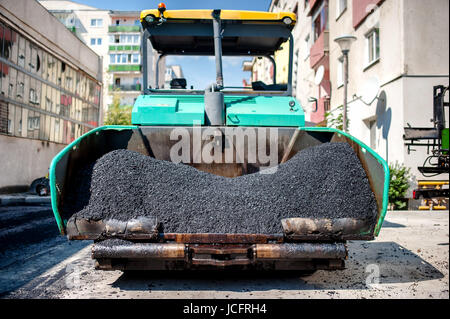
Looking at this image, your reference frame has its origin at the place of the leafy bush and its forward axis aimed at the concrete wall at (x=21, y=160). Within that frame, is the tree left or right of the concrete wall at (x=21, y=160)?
right

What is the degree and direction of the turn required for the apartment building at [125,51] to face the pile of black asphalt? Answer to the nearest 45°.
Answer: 0° — it already faces it

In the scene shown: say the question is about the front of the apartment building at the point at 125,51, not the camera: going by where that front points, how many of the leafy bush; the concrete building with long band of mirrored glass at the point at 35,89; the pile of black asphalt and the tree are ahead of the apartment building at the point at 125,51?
4

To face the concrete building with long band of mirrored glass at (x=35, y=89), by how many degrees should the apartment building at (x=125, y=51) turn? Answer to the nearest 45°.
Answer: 0° — it already faces it

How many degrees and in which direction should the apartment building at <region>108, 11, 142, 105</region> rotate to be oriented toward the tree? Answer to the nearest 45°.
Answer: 0° — it already faces it

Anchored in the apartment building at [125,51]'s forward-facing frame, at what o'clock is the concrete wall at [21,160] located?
The concrete wall is roughly at 12 o'clock from the apartment building.

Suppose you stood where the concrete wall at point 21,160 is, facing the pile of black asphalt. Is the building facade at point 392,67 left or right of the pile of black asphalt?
left

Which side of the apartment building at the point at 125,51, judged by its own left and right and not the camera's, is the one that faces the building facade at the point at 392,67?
front

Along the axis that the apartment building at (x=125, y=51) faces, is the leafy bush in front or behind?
in front

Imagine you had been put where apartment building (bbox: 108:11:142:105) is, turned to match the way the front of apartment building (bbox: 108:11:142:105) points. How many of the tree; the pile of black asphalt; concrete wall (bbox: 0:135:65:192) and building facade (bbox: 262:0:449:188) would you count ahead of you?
4

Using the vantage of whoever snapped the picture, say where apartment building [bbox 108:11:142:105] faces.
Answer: facing the viewer
